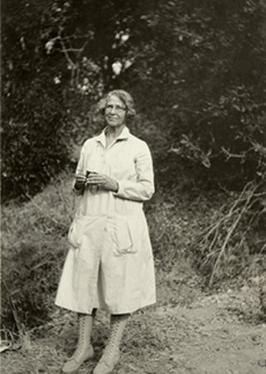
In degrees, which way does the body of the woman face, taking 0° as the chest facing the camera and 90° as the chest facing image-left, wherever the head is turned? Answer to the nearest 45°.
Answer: approximately 45°
